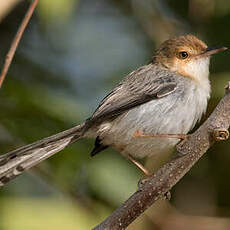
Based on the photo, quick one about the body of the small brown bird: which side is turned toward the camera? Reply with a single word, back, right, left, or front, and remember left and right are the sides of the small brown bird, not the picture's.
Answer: right

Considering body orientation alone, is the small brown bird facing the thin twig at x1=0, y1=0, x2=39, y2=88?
no
